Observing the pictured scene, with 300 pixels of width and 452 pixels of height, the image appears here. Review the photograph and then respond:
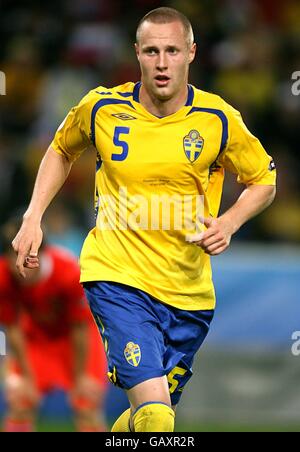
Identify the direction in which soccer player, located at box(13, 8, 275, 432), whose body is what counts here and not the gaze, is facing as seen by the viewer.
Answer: toward the camera

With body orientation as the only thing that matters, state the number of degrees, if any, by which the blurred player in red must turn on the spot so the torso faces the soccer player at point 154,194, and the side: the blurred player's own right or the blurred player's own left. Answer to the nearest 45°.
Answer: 0° — they already face them

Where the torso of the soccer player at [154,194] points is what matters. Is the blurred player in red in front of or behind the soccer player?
behind

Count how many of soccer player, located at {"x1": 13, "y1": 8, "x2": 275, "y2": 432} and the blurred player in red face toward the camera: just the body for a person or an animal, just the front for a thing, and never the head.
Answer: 2

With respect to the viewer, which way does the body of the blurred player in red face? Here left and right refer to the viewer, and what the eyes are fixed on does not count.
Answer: facing the viewer
